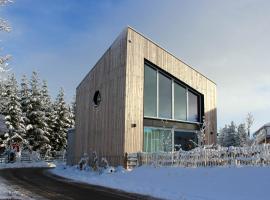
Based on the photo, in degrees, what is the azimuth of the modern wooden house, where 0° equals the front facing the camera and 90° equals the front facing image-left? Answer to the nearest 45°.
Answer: approximately 315°
